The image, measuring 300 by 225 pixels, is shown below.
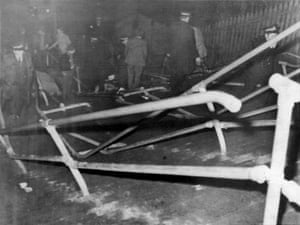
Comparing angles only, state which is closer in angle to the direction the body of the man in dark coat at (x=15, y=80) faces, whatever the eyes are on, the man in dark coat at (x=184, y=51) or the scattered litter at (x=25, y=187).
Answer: the scattered litter

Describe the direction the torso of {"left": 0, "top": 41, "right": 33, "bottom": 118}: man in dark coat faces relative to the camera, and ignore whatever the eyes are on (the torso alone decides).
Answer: toward the camera

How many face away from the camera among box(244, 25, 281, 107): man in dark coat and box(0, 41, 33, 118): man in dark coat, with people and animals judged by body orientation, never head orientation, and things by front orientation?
0

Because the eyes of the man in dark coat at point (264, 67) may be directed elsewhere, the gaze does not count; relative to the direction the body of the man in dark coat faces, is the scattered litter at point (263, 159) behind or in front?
in front

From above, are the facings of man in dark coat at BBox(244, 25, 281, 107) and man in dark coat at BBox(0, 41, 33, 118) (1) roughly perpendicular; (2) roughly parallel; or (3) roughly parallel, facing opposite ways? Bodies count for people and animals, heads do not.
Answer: roughly parallel

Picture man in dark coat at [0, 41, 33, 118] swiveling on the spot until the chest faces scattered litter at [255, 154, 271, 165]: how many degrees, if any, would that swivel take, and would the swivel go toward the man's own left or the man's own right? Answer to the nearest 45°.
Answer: approximately 45° to the man's own left

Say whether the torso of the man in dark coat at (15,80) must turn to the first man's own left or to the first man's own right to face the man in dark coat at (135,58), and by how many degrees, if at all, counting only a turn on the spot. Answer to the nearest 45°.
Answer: approximately 135° to the first man's own left

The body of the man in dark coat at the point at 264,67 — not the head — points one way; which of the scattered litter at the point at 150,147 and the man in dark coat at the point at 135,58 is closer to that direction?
the scattered litter

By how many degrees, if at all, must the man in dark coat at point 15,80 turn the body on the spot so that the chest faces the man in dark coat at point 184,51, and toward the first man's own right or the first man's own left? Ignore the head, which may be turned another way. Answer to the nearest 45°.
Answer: approximately 90° to the first man's own left
